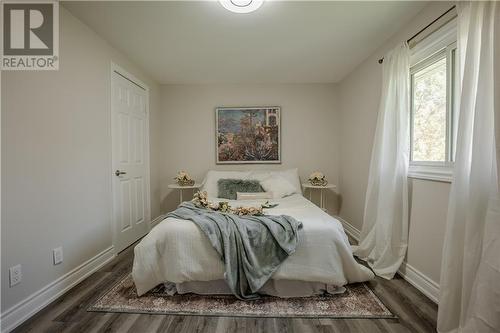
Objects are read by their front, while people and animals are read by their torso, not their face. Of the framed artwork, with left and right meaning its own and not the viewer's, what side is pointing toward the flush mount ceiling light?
front

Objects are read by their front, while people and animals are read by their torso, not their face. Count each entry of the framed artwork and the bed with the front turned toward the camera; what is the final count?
2

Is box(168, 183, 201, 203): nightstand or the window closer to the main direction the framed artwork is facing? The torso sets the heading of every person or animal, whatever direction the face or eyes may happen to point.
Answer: the window

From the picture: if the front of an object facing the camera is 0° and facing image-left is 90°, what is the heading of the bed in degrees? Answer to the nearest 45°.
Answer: approximately 0°

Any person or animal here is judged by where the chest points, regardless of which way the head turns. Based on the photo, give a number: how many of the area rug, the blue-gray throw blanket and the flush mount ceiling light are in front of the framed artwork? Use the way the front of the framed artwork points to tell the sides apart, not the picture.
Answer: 3

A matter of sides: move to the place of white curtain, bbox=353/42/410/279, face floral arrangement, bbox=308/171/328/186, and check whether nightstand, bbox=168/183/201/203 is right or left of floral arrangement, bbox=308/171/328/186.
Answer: left

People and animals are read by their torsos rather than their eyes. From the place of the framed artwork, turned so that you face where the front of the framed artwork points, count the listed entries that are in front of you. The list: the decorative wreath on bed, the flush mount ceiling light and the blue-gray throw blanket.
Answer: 3

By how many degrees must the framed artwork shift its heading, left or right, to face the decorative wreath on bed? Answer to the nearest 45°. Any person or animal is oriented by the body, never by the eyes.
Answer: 0° — it already faces it

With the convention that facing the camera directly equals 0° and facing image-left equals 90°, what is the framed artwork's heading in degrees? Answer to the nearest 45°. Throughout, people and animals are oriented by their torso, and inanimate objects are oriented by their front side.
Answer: approximately 0°

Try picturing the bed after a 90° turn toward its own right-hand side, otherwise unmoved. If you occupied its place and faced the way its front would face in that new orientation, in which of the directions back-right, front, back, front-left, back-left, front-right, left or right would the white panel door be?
front-right

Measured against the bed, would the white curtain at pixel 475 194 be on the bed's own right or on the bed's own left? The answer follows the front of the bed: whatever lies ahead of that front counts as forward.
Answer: on the bed's own left

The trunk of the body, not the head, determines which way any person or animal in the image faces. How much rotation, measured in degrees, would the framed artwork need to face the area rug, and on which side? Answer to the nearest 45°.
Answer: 0° — it already faces it
